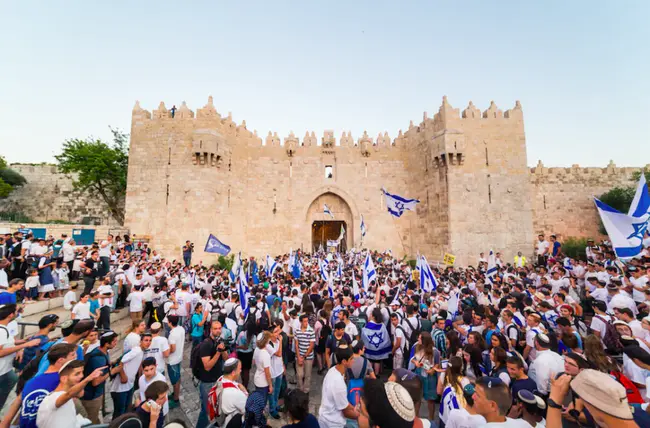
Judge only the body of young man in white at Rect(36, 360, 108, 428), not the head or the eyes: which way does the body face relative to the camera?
to the viewer's right

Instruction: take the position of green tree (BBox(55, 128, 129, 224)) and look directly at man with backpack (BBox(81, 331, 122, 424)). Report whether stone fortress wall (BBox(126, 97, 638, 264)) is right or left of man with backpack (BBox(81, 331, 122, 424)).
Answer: left

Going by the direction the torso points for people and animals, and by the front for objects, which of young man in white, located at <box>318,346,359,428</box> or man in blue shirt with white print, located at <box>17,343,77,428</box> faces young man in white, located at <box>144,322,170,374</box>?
the man in blue shirt with white print

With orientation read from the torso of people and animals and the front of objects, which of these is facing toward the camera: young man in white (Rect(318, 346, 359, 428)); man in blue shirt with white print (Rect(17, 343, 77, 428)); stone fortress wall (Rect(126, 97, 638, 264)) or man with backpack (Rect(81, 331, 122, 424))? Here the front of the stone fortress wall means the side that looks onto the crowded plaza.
the stone fortress wall

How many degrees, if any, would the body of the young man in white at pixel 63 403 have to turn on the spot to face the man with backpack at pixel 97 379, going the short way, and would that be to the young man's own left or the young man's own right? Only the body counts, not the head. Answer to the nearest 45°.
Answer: approximately 90° to the young man's own left

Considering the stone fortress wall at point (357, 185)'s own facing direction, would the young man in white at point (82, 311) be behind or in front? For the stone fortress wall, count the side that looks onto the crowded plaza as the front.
in front

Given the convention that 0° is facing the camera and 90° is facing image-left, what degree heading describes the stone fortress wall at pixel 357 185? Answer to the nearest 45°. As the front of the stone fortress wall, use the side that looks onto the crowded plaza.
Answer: approximately 0°

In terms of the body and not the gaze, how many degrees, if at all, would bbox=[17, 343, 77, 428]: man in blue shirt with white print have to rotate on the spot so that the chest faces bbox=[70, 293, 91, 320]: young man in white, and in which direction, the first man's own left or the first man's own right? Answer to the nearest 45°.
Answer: approximately 45° to the first man's own left

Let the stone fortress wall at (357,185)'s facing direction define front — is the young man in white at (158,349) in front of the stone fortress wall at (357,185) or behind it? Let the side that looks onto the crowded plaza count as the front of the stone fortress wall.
in front

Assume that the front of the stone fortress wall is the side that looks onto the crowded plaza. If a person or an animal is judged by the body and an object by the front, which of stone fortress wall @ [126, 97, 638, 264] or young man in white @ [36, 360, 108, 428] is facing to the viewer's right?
the young man in white
